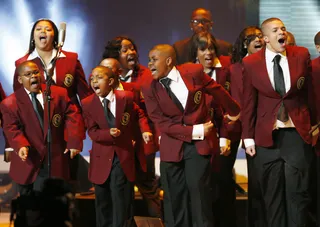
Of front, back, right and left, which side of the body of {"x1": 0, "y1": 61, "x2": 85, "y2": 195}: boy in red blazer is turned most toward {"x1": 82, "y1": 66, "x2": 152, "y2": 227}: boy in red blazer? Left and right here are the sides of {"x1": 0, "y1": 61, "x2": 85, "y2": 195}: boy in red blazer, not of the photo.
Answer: left

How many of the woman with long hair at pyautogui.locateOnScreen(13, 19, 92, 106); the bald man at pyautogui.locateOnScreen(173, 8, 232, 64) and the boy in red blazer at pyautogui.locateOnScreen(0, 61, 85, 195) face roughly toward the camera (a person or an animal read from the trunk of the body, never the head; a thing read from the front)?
3

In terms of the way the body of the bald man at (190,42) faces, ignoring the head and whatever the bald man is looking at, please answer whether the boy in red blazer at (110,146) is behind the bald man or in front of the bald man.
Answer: in front

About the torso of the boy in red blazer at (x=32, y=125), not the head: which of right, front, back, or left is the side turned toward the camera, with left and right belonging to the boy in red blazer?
front

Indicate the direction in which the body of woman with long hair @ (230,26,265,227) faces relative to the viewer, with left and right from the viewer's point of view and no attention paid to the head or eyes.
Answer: facing the viewer and to the right of the viewer

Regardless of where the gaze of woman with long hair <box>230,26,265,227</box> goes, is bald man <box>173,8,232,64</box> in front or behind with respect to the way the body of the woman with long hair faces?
behind

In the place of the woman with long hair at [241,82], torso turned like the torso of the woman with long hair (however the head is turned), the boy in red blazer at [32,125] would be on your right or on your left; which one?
on your right

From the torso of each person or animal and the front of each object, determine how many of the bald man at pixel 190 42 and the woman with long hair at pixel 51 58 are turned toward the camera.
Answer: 2

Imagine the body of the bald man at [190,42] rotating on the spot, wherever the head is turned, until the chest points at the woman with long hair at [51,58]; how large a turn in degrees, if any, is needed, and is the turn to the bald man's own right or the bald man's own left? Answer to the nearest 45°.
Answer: approximately 45° to the bald man's own right
